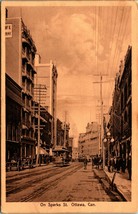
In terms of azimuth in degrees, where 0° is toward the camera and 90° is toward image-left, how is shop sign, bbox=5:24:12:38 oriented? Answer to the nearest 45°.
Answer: approximately 0°
